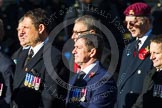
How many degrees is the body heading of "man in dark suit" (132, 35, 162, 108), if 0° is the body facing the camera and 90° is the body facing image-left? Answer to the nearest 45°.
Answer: approximately 45°

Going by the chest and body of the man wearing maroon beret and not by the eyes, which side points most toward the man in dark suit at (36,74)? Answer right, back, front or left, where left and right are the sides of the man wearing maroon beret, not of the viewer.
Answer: front

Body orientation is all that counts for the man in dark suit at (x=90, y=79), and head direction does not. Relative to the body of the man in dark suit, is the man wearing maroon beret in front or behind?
behind

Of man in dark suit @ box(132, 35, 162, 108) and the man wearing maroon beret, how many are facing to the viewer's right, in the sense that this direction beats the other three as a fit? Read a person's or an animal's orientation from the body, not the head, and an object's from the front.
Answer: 0
